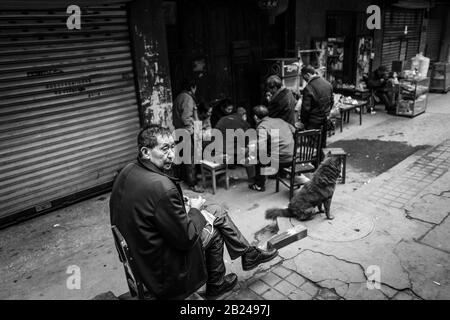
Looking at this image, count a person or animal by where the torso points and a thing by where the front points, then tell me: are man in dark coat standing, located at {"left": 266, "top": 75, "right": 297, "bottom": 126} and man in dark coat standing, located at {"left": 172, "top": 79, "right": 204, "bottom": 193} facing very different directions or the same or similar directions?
very different directions

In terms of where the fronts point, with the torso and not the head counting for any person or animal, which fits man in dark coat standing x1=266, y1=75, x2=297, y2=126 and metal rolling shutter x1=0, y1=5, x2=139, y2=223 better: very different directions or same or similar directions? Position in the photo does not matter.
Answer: very different directions

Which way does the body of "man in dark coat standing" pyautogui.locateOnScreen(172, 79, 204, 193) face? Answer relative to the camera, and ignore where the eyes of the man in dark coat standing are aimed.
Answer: to the viewer's right

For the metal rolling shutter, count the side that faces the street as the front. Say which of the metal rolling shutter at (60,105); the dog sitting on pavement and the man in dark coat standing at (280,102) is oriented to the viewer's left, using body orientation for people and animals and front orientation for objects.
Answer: the man in dark coat standing

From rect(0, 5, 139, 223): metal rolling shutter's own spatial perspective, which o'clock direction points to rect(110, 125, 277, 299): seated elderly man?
The seated elderly man is roughly at 1 o'clock from the metal rolling shutter.

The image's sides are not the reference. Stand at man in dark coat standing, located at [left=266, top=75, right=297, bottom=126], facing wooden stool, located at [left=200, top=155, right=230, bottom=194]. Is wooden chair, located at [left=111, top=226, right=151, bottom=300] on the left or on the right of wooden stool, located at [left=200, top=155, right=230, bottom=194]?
left

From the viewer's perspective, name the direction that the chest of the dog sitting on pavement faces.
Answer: to the viewer's right

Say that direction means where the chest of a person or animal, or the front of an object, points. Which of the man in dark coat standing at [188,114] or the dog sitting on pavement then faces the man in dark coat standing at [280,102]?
the man in dark coat standing at [188,114]

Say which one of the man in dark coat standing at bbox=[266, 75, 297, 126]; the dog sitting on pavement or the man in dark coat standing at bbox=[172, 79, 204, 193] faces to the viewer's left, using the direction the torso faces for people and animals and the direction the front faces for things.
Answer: the man in dark coat standing at bbox=[266, 75, 297, 126]

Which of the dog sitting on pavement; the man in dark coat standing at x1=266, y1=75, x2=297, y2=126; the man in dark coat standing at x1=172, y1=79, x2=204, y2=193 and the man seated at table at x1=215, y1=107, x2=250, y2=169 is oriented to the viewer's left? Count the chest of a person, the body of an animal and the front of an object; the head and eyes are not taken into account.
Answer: the man in dark coat standing at x1=266, y1=75, x2=297, y2=126

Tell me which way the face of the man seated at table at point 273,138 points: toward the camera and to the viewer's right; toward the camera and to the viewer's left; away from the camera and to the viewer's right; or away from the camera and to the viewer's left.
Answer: away from the camera and to the viewer's left
